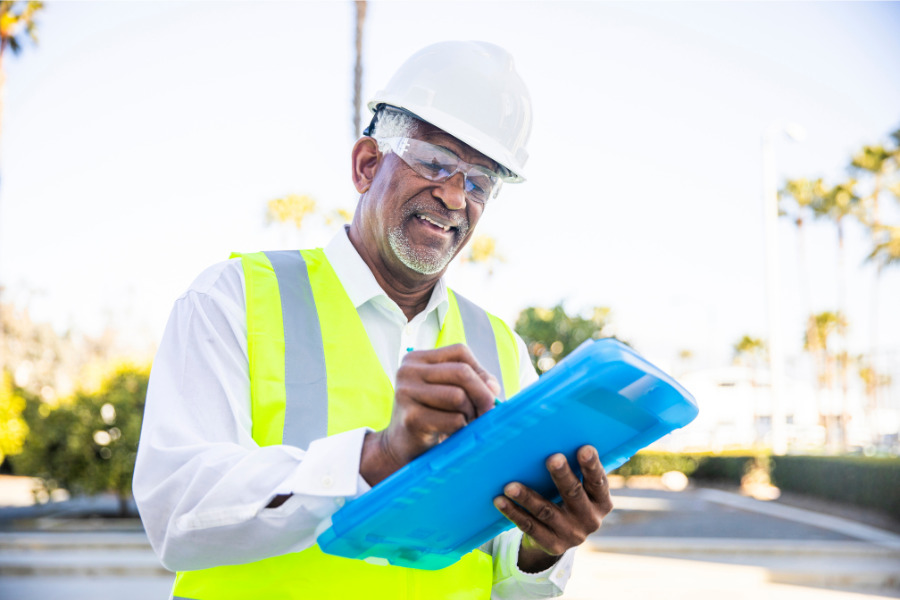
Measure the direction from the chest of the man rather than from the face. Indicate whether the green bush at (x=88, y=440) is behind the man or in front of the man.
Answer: behind

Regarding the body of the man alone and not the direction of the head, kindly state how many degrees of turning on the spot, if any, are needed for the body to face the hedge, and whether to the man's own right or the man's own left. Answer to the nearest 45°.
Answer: approximately 90° to the man's own left

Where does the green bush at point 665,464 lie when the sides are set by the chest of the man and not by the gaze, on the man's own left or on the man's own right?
on the man's own left

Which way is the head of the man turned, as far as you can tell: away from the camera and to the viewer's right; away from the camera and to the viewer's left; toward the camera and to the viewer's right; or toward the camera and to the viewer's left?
toward the camera and to the viewer's right

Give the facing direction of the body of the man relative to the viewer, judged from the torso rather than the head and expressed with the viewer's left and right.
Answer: facing the viewer and to the right of the viewer
